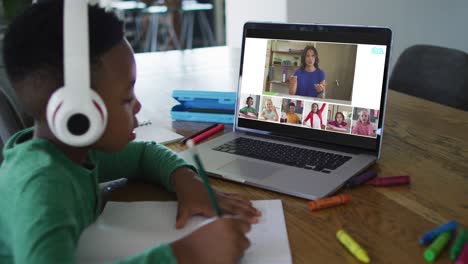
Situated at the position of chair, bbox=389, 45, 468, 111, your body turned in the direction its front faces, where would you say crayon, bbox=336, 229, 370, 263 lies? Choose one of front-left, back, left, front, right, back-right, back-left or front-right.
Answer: front-left

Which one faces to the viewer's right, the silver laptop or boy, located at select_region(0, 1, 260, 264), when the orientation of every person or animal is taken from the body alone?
the boy

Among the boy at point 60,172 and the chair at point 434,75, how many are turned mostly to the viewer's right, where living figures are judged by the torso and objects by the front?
1

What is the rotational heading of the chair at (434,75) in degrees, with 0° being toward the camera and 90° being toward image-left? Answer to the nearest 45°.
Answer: approximately 45°

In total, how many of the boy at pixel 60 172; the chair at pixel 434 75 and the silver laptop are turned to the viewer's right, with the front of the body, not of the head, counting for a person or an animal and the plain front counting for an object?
1

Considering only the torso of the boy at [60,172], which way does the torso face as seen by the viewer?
to the viewer's right

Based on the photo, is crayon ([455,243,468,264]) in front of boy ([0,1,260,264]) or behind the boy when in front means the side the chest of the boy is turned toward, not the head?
in front

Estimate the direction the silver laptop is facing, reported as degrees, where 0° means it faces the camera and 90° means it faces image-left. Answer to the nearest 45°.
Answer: approximately 45°
